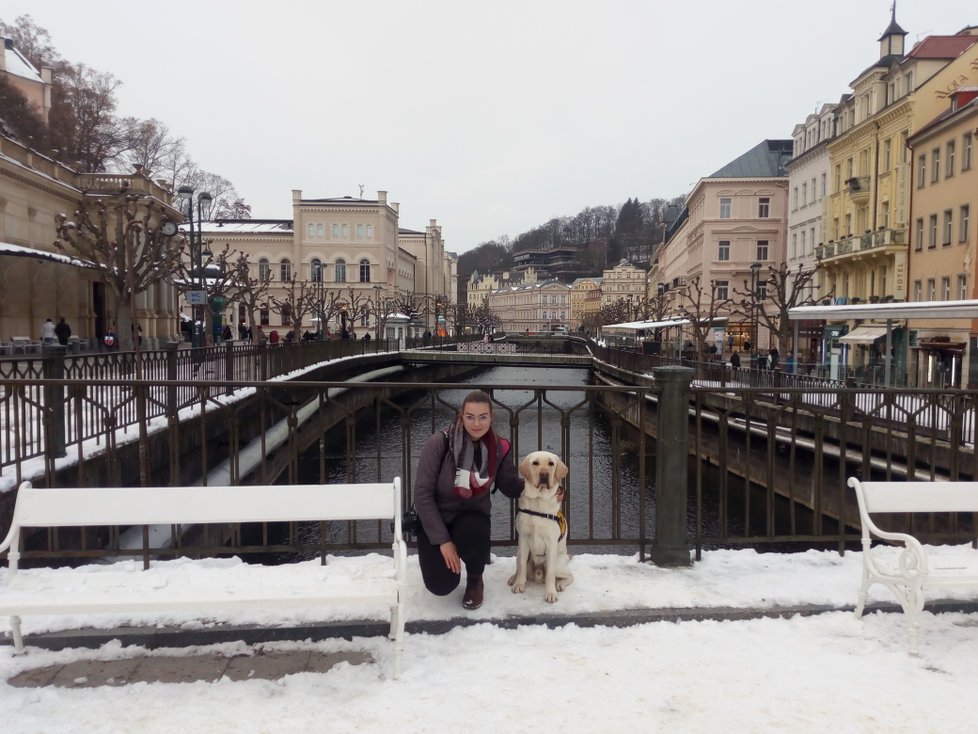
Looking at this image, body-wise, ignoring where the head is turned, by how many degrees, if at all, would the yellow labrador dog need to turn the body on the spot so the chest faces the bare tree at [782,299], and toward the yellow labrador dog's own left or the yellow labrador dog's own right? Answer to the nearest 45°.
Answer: approximately 180°

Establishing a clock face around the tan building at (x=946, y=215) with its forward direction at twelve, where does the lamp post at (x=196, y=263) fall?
The lamp post is roughly at 12 o'clock from the tan building.

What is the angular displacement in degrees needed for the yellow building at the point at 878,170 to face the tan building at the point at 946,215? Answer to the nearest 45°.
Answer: approximately 45° to its left

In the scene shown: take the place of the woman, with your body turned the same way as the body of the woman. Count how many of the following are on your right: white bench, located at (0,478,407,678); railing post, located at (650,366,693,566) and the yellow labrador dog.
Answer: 1

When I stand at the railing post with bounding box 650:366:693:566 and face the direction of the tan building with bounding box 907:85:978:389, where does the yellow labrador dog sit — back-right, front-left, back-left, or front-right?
back-left

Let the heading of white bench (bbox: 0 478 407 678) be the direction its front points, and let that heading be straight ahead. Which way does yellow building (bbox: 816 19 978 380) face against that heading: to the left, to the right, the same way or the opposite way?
to the right

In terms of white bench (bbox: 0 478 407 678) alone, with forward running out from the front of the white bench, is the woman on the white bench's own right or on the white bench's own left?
on the white bench's own left

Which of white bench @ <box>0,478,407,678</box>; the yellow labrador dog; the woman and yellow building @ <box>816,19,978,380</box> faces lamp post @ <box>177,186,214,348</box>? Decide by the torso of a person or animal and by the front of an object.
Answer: the yellow building

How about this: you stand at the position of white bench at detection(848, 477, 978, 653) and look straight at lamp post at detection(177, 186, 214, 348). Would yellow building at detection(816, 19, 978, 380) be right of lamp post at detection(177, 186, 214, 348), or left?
right

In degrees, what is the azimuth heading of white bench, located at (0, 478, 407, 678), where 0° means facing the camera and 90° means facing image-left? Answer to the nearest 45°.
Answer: approximately 0°

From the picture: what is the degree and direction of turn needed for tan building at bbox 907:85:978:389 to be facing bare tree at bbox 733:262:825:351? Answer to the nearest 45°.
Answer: approximately 90° to its right

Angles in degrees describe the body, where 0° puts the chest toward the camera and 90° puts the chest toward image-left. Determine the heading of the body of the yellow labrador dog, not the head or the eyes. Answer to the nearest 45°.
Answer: approximately 0°

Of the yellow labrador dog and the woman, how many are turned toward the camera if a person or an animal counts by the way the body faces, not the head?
2

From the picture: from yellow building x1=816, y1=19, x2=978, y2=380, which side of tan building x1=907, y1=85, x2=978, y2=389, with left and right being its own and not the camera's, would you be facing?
right

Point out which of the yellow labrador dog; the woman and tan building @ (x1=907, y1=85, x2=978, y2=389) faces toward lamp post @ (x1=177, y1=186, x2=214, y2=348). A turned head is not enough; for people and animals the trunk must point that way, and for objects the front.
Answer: the tan building

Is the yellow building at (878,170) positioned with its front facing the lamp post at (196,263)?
yes
